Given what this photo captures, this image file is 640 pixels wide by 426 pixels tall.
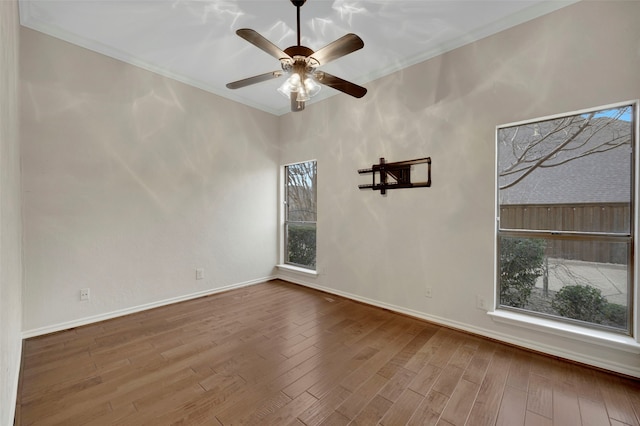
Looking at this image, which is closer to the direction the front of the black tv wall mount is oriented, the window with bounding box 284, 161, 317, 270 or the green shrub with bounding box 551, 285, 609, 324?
the window

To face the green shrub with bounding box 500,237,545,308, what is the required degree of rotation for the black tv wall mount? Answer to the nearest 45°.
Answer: approximately 135° to its left

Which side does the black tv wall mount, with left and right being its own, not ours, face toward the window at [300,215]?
right

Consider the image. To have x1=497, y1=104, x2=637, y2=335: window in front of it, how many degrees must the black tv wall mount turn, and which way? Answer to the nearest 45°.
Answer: approximately 135° to its left

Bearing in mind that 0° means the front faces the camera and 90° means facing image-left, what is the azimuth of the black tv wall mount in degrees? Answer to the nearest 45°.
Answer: approximately 45°

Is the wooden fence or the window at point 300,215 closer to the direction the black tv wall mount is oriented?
the window

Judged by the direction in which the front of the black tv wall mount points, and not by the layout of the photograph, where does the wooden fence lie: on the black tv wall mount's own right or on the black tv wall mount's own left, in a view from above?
on the black tv wall mount's own left
